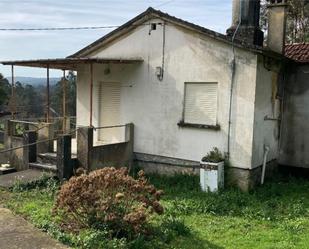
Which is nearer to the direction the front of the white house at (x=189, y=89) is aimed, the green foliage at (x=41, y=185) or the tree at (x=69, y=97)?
the green foliage

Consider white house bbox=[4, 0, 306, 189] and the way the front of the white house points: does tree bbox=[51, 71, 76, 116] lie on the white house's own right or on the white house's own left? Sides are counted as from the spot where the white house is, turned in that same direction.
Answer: on the white house's own right

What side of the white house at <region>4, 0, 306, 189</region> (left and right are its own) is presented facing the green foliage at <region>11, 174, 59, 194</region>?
front

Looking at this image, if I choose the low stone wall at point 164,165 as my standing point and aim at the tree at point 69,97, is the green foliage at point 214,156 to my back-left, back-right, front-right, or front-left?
back-right

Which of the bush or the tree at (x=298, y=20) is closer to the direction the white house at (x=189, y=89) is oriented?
the bush

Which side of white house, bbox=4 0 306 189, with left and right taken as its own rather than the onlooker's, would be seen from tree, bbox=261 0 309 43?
back

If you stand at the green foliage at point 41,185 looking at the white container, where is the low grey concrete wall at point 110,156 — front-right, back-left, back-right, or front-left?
front-left

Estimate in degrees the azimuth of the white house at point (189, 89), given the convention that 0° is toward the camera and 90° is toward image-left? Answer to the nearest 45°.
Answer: approximately 45°

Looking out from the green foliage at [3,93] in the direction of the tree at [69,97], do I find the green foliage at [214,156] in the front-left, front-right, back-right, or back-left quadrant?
front-right
